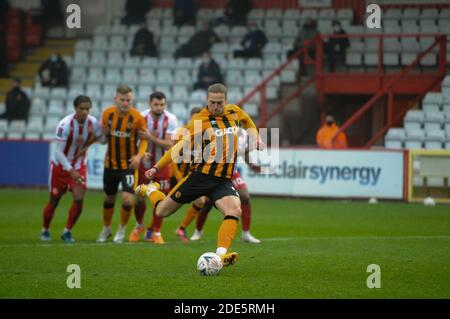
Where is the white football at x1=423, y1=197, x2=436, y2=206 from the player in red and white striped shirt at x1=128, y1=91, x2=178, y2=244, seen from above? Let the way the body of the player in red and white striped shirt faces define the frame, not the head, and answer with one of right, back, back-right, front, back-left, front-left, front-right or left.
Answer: back-left

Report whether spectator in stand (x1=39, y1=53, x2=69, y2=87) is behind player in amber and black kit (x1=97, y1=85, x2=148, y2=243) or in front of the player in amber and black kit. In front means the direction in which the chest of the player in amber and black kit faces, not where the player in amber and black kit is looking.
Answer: behind

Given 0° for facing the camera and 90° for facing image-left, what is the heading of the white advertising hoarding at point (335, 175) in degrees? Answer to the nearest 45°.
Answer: approximately 0°

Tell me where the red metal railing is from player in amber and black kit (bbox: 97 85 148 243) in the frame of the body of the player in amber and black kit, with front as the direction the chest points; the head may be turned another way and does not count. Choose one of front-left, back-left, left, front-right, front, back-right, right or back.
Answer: back-left

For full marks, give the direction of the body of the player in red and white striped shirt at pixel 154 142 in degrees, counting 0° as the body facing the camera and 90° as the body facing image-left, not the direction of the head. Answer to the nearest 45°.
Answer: approximately 0°

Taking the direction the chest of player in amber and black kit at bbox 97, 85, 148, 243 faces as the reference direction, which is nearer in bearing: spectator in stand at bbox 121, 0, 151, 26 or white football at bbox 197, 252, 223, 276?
the white football

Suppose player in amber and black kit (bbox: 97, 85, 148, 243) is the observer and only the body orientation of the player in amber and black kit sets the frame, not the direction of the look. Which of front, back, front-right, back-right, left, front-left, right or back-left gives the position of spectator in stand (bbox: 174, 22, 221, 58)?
back

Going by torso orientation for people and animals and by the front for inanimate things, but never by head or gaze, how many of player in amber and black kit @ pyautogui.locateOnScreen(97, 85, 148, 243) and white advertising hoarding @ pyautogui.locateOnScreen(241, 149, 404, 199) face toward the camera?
2
